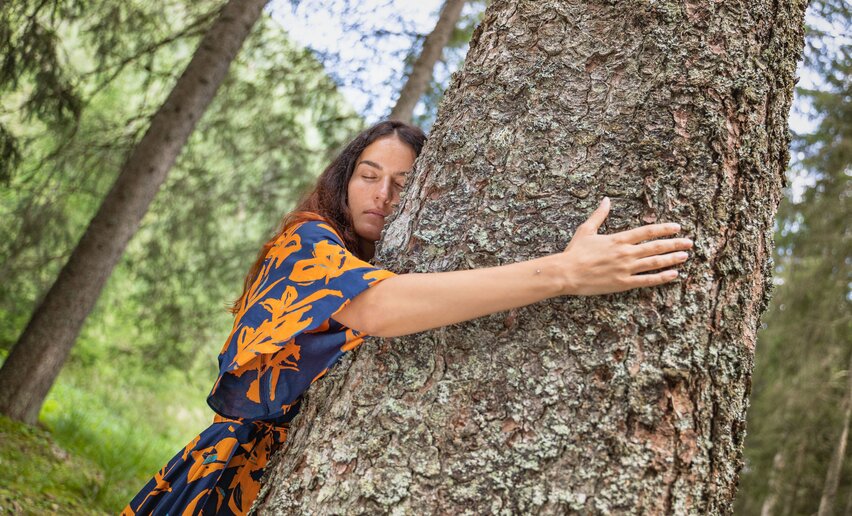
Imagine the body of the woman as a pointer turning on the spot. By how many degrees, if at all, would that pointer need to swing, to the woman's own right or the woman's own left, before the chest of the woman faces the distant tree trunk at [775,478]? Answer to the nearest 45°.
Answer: approximately 45° to the woman's own left

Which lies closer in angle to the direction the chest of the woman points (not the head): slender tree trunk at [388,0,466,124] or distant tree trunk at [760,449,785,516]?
the distant tree trunk

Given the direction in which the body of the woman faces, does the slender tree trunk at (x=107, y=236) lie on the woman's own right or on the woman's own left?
on the woman's own left

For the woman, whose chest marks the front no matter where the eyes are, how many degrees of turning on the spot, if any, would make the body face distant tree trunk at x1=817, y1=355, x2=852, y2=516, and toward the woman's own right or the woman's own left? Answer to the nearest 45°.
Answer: approximately 45° to the woman's own left

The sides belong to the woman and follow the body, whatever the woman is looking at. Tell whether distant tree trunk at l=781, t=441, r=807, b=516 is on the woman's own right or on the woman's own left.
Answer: on the woman's own left

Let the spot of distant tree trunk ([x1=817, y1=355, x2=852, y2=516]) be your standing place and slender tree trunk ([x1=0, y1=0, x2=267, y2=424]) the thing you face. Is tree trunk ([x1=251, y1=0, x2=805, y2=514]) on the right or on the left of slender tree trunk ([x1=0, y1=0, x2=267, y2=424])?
left

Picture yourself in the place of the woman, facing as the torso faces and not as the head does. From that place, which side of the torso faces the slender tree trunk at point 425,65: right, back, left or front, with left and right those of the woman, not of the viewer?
left

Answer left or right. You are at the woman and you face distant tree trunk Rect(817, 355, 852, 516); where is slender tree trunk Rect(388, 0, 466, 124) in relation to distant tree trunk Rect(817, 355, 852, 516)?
left

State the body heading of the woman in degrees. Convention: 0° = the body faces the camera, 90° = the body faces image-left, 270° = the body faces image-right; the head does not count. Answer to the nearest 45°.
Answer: approximately 270°
